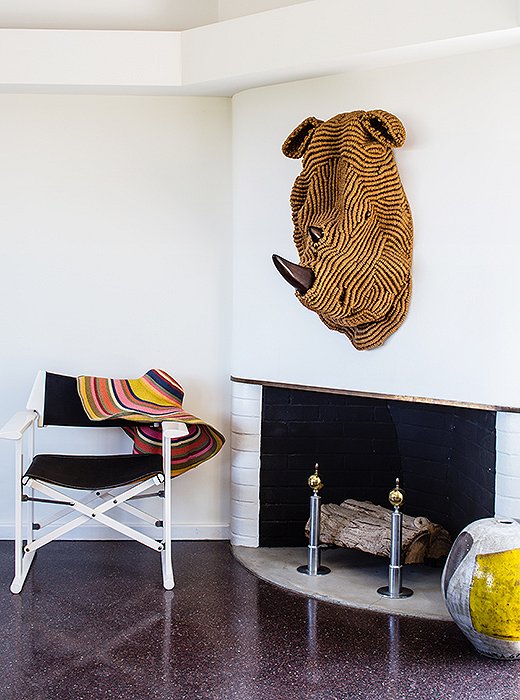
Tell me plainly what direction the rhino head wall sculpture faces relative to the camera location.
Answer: facing the viewer and to the left of the viewer

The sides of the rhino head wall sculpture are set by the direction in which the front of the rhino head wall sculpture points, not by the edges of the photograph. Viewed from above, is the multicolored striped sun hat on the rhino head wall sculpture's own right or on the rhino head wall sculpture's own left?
on the rhino head wall sculpture's own right

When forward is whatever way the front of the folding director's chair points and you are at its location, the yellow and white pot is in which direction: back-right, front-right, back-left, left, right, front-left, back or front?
front-left

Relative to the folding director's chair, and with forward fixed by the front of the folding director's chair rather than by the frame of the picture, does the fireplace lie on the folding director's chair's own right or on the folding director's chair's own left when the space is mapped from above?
on the folding director's chair's own left

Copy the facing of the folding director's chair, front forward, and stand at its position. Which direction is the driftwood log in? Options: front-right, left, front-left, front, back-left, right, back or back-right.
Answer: left
